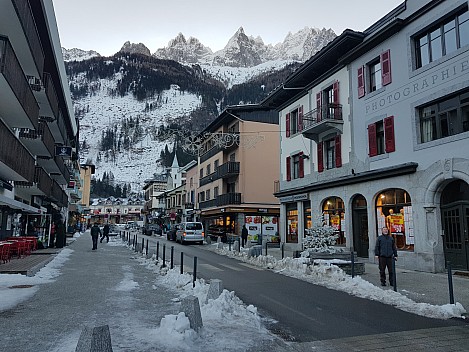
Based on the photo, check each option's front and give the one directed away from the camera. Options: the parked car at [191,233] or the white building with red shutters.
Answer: the parked car

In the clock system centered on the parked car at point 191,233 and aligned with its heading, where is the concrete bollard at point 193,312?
The concrete bollard is roughly at 6 o'clock from the parked car.

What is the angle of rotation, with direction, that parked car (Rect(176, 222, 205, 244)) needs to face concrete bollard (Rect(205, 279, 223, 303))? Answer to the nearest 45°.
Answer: approximately 180°

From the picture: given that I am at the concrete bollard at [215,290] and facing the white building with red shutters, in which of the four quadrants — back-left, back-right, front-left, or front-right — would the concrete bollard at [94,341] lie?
back-right

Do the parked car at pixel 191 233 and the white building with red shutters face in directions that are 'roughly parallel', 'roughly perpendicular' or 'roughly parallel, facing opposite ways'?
roughly perpendicular

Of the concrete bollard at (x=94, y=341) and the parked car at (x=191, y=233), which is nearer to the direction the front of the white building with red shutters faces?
the concrete bollard

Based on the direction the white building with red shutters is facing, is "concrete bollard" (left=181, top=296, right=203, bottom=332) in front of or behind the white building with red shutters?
in front

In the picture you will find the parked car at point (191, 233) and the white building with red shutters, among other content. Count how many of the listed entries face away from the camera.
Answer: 1

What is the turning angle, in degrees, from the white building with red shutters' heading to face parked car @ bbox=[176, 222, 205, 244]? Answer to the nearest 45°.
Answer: approximately 90° to its right

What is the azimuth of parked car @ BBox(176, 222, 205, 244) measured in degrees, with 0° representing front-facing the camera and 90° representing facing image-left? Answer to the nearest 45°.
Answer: approximately 180°
